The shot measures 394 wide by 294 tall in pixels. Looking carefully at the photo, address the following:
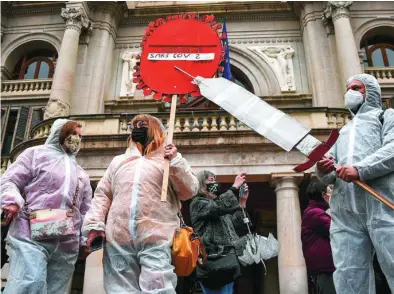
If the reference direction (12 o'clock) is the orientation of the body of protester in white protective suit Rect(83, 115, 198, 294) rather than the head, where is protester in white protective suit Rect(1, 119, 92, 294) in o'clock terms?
protester in white protective suit Rect(1, 119, 92, 294) is roughly at 4 o'clock from protester in white protective suit Rect(83, 115, 198, 294).

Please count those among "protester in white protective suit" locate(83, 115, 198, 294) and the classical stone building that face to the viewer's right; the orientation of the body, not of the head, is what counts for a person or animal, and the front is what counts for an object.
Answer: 0

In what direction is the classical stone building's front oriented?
toward the camera

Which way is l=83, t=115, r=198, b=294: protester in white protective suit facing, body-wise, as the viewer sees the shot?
toward the camera

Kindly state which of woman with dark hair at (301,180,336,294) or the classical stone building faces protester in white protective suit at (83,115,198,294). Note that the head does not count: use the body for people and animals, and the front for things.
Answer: the classical stone building

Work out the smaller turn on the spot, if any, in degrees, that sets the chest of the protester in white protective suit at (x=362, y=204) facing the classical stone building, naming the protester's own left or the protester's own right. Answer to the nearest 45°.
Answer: approximately 90° to the protester's own right

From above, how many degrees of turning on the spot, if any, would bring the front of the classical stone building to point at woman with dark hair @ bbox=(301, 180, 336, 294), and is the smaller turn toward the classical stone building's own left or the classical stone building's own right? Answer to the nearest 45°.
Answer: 0° — it already faces them
